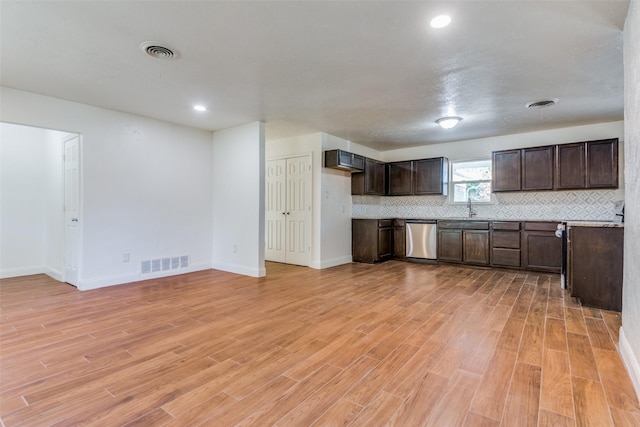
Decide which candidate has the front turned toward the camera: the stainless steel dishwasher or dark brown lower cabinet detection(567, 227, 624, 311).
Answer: the stainless steel dishwasher

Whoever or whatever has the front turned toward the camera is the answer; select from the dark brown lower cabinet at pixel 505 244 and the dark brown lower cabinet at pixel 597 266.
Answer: the dark brown lower cabinet at pixel 505 244

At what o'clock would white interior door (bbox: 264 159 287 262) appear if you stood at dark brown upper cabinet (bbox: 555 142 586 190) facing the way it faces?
The white interior door is roughly at 2 o'clock from the dark brown upper cabinet.

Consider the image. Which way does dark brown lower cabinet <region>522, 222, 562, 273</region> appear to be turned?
toward the camera

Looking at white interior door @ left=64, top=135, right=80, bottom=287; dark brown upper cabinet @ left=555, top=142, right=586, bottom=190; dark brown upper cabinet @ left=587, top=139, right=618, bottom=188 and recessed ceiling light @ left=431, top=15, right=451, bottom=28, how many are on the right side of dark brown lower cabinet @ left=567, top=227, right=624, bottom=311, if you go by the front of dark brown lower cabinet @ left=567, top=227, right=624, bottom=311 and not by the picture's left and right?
2

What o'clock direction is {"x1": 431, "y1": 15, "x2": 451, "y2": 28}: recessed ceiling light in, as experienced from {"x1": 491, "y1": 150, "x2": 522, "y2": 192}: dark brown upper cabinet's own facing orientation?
The recessed ceiling light is roughly at 12 o'clock from the dark brown upper cabinet.

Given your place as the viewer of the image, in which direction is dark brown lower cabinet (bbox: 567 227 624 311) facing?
facing to the left of the viewer

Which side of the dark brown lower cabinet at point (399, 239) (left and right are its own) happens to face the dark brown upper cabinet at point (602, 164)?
left

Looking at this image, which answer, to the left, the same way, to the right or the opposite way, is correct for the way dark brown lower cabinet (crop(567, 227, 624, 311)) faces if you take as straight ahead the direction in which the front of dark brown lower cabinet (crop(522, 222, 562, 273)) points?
to the right

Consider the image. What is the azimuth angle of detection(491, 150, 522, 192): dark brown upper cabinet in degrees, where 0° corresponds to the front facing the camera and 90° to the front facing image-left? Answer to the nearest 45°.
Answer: approximately 0°

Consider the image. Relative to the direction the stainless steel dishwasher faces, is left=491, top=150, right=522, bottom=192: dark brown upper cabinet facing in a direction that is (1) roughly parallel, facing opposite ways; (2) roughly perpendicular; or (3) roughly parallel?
roughly parallel

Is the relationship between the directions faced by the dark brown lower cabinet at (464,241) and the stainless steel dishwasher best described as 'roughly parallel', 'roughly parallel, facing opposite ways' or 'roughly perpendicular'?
roughly parallel

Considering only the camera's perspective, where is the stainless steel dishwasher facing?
facing the viewer

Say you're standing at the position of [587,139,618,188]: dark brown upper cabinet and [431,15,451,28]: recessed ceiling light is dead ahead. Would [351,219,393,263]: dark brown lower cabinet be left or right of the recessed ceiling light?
right

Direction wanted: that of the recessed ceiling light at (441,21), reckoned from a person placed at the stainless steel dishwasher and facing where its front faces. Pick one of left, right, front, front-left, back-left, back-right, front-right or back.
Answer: front

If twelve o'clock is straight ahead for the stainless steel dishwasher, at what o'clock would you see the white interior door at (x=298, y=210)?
The white interior door is roughly at 2 o'clock from the stainless steel dishwasher.
